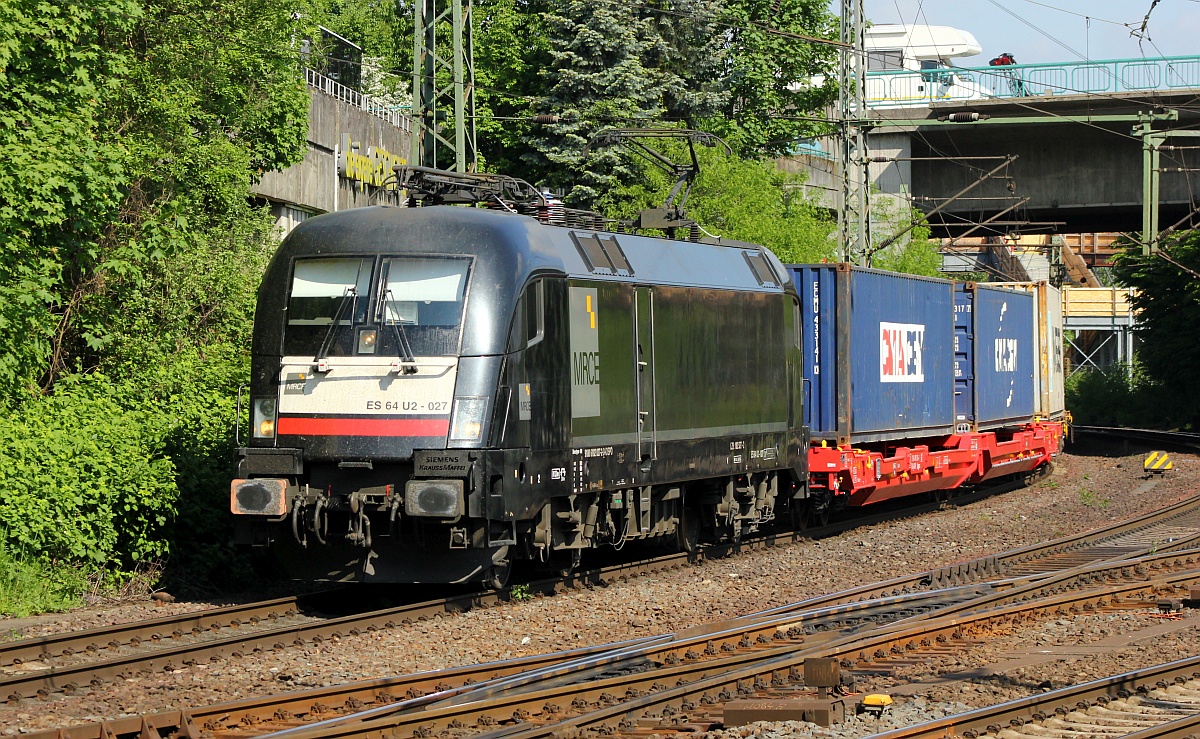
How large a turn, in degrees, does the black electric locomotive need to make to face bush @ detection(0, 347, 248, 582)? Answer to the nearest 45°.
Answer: approximately 90° to its right

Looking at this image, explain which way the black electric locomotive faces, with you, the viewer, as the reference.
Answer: facing the viewer and to the left of the viewer

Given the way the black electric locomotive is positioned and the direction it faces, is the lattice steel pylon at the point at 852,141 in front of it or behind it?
behind

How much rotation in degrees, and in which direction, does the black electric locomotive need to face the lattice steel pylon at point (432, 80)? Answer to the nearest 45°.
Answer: approximately 135° to its right

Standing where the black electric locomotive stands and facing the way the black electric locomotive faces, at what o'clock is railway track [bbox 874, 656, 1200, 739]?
The railway track is roughly at 9 o'clock from the black electric locomotive.

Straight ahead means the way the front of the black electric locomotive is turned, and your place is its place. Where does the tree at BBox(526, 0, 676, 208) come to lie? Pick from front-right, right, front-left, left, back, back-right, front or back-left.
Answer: back-right

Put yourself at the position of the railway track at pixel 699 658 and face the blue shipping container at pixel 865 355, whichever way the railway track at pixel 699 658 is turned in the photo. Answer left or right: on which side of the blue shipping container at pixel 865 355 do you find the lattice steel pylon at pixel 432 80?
left

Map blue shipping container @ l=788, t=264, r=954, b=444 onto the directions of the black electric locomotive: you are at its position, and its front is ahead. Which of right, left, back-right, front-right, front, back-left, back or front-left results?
back

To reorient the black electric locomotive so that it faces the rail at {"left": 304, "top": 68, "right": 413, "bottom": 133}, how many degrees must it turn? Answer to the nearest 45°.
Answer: approximately 135° to its right

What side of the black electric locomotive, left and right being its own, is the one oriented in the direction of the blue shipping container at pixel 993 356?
back
